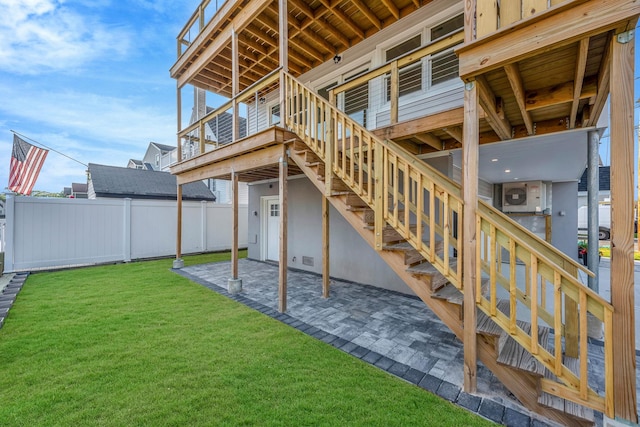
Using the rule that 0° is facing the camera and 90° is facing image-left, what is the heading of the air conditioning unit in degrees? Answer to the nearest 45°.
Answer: approximately 0°

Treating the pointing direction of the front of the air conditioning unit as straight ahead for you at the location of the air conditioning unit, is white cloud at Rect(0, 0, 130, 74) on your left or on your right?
on your right

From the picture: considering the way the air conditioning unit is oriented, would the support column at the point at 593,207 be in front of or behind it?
in front

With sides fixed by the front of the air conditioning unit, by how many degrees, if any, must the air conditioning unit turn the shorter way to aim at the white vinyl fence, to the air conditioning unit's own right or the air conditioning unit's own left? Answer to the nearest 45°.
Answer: approximately 45° to the air conditioning unit's own right

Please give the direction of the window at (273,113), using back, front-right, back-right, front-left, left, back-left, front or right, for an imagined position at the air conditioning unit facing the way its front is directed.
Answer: front-right

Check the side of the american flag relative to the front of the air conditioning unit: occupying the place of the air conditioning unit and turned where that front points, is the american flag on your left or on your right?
on your right

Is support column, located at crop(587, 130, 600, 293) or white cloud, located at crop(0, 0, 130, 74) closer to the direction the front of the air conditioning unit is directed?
the support column

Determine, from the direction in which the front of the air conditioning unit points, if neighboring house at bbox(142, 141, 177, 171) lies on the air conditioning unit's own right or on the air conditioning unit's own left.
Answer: on the air conditioning unit's own right

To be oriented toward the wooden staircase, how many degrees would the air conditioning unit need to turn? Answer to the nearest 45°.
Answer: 0° — it already faces it
